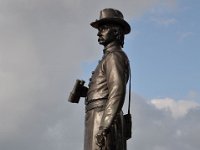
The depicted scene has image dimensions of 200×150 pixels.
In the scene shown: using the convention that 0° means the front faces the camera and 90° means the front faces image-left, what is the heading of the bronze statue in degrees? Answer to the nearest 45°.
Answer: approximately 90°
